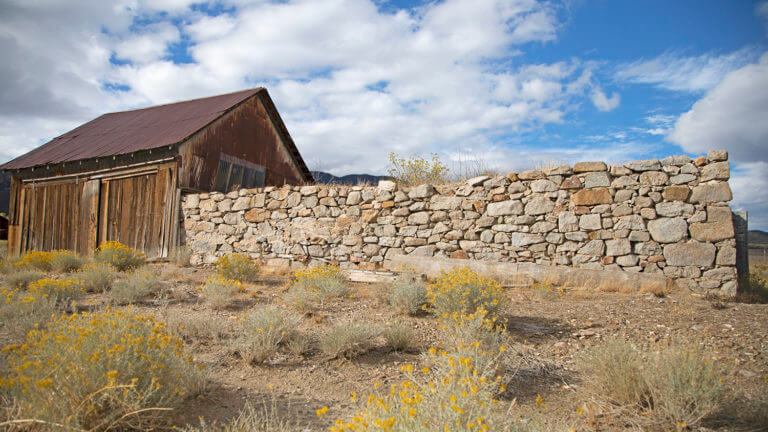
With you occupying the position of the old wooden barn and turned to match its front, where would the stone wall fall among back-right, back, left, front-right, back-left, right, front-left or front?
left

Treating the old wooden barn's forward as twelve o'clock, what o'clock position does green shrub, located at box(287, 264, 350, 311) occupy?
The green shrub is roughly at 10 o'clock from the old wooden barn.

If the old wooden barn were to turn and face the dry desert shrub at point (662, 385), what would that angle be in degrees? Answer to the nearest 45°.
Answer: approximately 45° to its left

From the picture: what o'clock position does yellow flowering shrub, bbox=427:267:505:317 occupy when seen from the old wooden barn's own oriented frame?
The yellow flowering shrub is roughly at 10 o'clock from the old wooden barn.

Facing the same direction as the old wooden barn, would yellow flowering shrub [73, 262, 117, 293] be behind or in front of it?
in front

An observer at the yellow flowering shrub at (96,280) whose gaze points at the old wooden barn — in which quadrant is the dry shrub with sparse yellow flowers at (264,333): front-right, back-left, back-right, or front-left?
back-right

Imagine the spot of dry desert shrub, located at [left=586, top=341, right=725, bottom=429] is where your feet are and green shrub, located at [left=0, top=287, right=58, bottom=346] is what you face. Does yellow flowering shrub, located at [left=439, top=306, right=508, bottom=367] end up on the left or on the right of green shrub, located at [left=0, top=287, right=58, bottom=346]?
right

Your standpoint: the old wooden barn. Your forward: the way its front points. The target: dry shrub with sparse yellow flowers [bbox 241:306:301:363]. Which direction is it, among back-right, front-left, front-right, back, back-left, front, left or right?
front-left

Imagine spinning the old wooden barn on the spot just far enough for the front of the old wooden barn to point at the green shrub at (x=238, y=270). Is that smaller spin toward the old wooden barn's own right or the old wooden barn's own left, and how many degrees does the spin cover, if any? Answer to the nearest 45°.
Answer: approximately 45° to the old wooden barn's own left

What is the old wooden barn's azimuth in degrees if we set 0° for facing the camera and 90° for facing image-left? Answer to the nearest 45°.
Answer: approximately 45°
